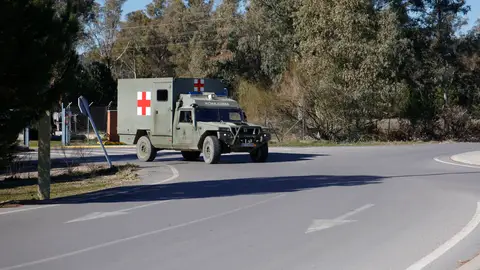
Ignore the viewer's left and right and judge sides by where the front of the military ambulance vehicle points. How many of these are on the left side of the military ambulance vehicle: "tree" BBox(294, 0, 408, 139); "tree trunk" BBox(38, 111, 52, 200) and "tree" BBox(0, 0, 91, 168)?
1

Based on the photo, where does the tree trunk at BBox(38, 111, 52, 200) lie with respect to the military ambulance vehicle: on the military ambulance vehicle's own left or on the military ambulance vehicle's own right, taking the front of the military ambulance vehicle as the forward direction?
on the military ambulance vehicle's own right

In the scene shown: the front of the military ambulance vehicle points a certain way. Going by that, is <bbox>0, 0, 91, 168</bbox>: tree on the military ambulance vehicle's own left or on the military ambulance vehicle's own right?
on the military ambulance vehicle's own right

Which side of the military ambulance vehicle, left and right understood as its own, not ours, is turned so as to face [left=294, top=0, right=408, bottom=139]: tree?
left

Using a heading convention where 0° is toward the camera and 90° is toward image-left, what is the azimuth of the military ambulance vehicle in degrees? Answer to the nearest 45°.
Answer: approximately 315°
